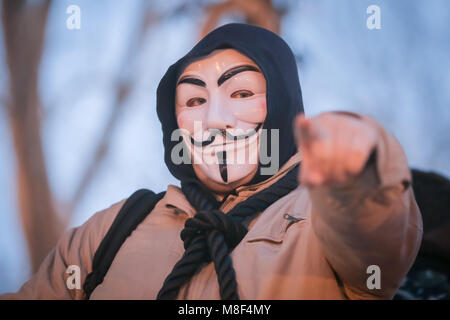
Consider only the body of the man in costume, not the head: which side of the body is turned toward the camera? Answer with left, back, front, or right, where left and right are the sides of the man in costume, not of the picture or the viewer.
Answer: front

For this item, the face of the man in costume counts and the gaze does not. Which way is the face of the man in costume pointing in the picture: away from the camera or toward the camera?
toward the camera

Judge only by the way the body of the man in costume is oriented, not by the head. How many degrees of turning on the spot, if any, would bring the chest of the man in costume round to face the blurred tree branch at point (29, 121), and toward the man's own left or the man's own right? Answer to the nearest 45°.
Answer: approximately 135° to the man's own right
